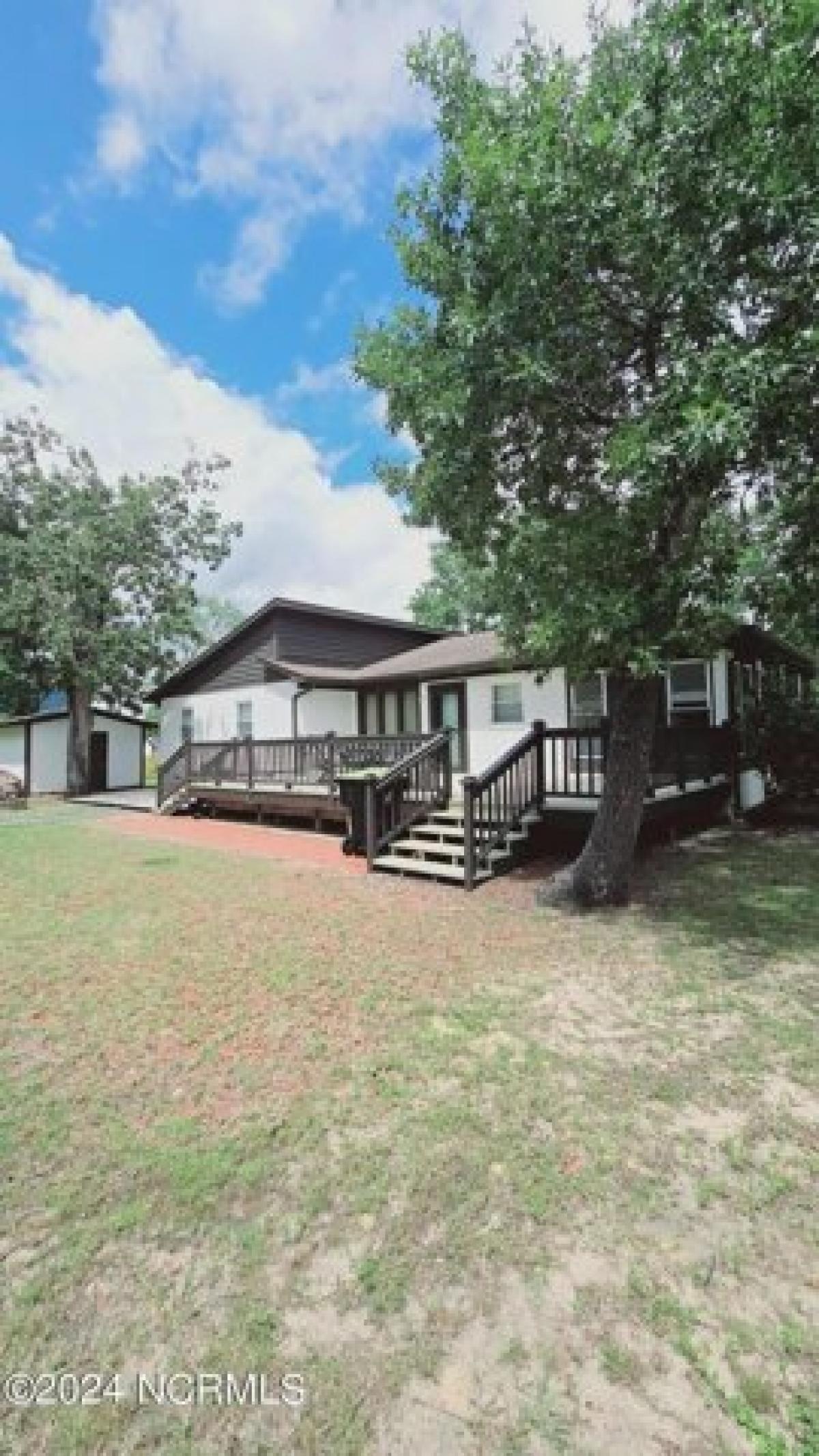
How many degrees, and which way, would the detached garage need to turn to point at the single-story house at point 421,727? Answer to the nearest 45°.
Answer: approximately 45° to its left

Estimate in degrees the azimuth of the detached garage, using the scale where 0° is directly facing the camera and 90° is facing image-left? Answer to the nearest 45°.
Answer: approximately 0°
